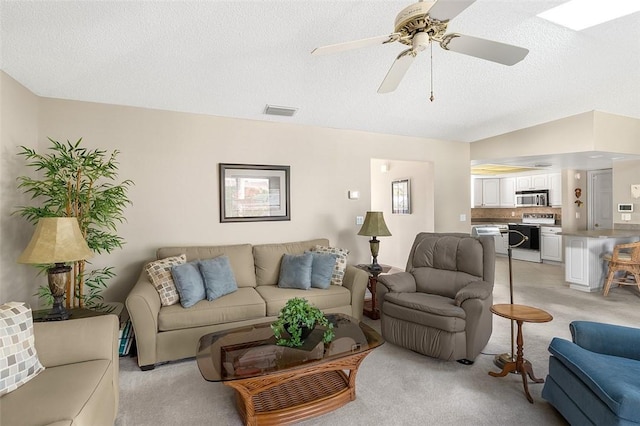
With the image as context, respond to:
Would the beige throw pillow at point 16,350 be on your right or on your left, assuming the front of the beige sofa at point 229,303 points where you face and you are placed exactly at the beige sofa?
on your right

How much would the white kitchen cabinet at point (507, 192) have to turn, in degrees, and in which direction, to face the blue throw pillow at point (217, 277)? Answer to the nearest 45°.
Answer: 0° — it already faces it

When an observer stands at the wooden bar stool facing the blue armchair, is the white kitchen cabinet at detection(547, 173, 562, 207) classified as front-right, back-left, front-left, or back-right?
back-right

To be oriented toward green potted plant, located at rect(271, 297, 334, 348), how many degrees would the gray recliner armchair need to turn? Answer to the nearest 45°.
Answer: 0° — it already faces it

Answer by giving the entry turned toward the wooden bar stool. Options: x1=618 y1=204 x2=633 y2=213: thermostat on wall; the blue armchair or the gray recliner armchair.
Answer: the thermostat on wall

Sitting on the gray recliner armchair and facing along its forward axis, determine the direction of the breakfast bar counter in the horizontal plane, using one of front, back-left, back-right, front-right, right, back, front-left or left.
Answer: back

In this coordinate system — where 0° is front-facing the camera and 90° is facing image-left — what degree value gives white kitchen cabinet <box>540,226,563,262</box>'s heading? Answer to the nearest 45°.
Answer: approximately 45°

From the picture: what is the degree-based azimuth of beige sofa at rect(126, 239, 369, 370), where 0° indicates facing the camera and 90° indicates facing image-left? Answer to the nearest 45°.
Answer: approximately 315°

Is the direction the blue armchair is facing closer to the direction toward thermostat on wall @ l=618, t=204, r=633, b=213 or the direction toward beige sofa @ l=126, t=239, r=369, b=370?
the beige sofa

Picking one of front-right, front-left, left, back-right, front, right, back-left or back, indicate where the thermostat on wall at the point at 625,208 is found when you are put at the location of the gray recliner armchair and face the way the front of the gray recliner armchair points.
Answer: back
